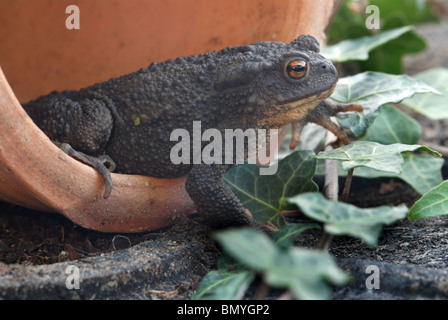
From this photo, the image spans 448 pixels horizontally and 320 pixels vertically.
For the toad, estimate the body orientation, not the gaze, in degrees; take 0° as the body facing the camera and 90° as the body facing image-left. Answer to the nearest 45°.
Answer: approximately 270°

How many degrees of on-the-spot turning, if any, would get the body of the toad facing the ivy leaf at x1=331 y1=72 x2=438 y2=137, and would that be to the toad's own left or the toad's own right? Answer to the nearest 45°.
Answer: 0° — it already faces it

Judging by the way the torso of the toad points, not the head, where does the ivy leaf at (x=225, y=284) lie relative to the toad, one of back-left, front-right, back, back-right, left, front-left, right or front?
right

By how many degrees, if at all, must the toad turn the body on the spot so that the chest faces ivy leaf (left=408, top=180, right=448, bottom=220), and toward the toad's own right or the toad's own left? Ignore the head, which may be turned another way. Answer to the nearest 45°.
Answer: approximately 45° to the toad's own right
